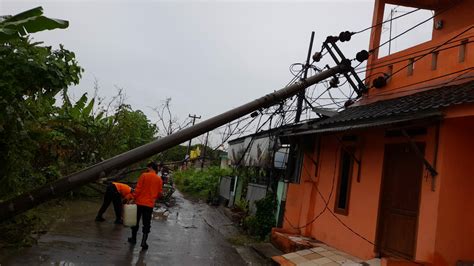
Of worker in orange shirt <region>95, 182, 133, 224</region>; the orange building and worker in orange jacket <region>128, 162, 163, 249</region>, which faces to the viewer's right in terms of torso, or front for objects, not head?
worker in orange shirt <region>95, 182, 133, 224</region>

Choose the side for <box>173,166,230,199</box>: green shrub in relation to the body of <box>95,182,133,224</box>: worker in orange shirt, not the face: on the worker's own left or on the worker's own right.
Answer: on the worker's own left

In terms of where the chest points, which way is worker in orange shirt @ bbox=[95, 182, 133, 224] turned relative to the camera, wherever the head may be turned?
to the viewer's right

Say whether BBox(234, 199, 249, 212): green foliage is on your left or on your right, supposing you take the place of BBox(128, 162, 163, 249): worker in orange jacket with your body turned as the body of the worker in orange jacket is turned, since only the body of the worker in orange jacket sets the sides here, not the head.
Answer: on your right

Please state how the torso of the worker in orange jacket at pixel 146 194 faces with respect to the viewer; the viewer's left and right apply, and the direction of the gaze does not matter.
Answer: facing away from the viewer and to the left of the viewer

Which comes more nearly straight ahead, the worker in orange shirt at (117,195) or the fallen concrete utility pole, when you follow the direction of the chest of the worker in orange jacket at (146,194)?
the worker in orange shirt

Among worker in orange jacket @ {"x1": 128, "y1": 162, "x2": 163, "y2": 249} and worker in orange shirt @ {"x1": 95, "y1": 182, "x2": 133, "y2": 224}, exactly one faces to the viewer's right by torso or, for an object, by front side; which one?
worker in orange shirt @ {"x1": 95, "y1": 182, "x2": 133, "y2": 224}

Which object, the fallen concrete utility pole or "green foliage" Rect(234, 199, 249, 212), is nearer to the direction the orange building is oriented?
the fallen concrete utility pole

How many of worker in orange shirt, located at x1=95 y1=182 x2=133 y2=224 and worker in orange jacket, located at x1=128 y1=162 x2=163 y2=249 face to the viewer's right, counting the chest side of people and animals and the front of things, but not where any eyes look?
1
